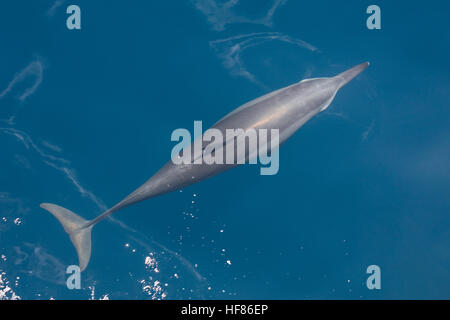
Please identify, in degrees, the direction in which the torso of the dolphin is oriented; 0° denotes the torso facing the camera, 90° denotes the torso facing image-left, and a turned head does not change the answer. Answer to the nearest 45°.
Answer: approximately 225°
